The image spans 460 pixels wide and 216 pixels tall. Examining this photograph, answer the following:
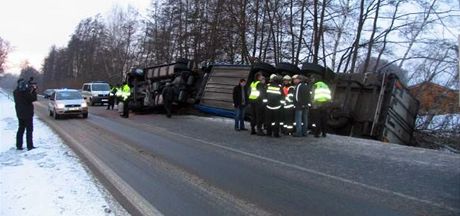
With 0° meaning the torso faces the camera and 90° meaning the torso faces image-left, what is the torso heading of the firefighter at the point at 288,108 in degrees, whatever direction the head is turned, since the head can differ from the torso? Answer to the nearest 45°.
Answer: approximately 45°
